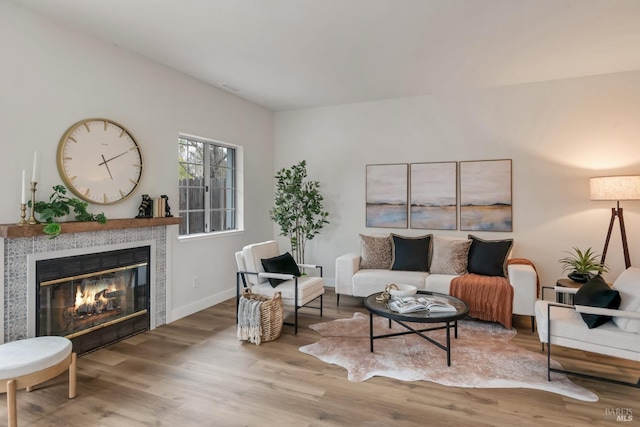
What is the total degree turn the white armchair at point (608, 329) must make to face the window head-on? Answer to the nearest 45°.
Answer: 0° — it already faces it

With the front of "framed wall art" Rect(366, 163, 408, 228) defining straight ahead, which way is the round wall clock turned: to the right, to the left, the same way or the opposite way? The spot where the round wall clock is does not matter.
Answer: to the left

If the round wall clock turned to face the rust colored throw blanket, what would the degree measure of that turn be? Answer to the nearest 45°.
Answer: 0° — it already faces it

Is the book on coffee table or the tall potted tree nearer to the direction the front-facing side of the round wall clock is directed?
the book on coffee table

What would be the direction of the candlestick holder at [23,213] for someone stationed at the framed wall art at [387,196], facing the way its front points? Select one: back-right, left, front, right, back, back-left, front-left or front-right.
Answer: front-right

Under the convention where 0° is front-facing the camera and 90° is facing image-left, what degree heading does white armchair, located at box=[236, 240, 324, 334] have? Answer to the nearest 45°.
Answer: approximately 315°

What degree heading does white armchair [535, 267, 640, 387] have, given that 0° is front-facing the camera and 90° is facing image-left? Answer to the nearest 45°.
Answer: approximately 90°

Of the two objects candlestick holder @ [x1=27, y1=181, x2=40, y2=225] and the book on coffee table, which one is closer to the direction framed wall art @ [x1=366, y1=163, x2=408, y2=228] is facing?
the book on coffee table

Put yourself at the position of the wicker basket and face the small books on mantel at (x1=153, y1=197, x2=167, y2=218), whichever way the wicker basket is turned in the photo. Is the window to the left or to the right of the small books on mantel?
right
